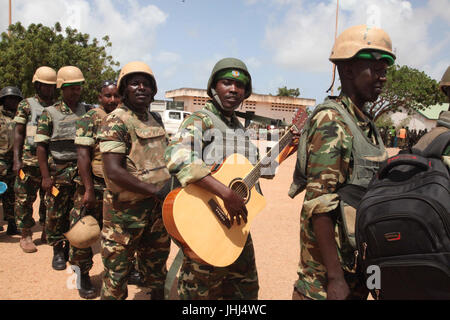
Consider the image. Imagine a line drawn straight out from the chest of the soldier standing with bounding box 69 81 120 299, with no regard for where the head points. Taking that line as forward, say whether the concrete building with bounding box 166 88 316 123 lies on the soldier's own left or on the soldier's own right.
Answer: on the soldier's own left
